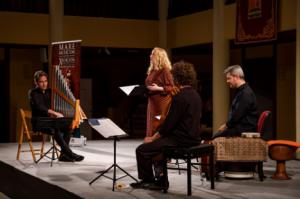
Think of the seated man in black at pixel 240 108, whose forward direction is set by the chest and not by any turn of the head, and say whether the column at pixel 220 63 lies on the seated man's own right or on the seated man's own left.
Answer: on the seated man's own right

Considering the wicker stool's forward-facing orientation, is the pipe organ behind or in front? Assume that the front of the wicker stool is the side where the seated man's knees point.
in front

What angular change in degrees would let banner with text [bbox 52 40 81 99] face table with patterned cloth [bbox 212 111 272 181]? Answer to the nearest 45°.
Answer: approximately 45° to its left

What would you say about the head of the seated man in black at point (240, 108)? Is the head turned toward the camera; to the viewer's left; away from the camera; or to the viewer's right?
to the viewer's left
